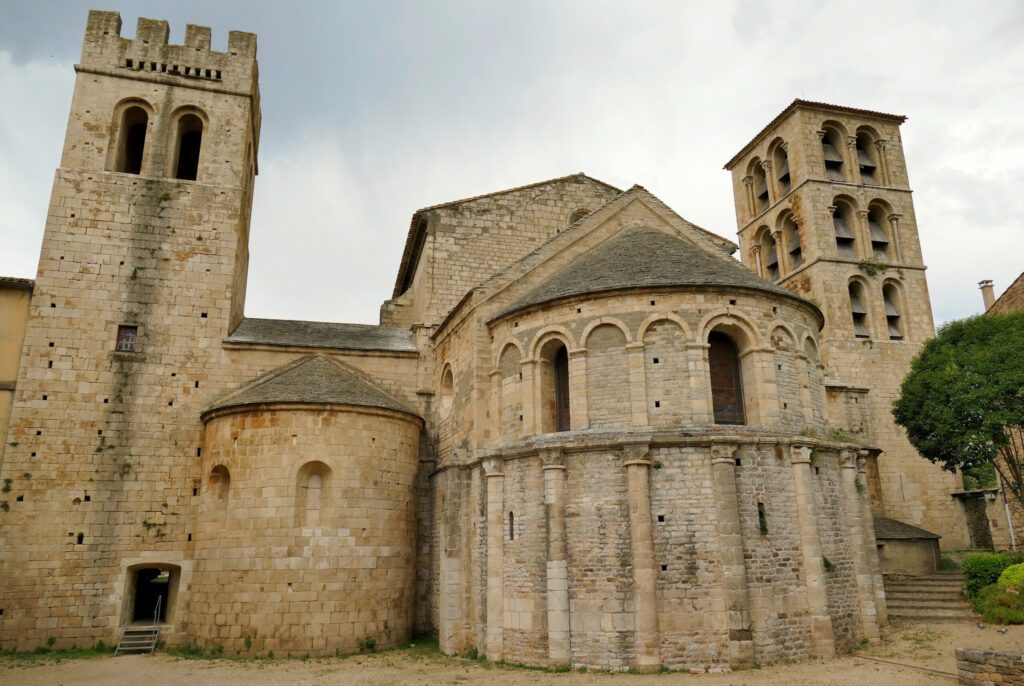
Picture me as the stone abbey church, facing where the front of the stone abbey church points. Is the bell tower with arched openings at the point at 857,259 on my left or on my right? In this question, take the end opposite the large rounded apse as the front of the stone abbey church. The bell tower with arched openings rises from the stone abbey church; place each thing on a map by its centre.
on my right

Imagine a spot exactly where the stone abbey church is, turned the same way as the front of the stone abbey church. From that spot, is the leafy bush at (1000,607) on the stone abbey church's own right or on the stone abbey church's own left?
on the stone abbey church's own right

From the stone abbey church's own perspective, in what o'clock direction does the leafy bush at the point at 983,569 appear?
The leafy bush is roughly at 3 o'clock from the stone abbey church.

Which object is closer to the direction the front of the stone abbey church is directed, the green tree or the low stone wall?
the green tree

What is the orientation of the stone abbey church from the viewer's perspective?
away from the camera

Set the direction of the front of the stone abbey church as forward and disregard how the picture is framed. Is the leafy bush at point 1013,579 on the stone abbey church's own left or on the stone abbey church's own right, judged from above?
on the stone abbey church's own right

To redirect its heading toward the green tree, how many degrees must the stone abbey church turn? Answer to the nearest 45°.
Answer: approximately 90° to its right

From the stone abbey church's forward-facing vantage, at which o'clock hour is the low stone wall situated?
The low stone wall is roughly at 4 o'clock from the stone abbey church.
